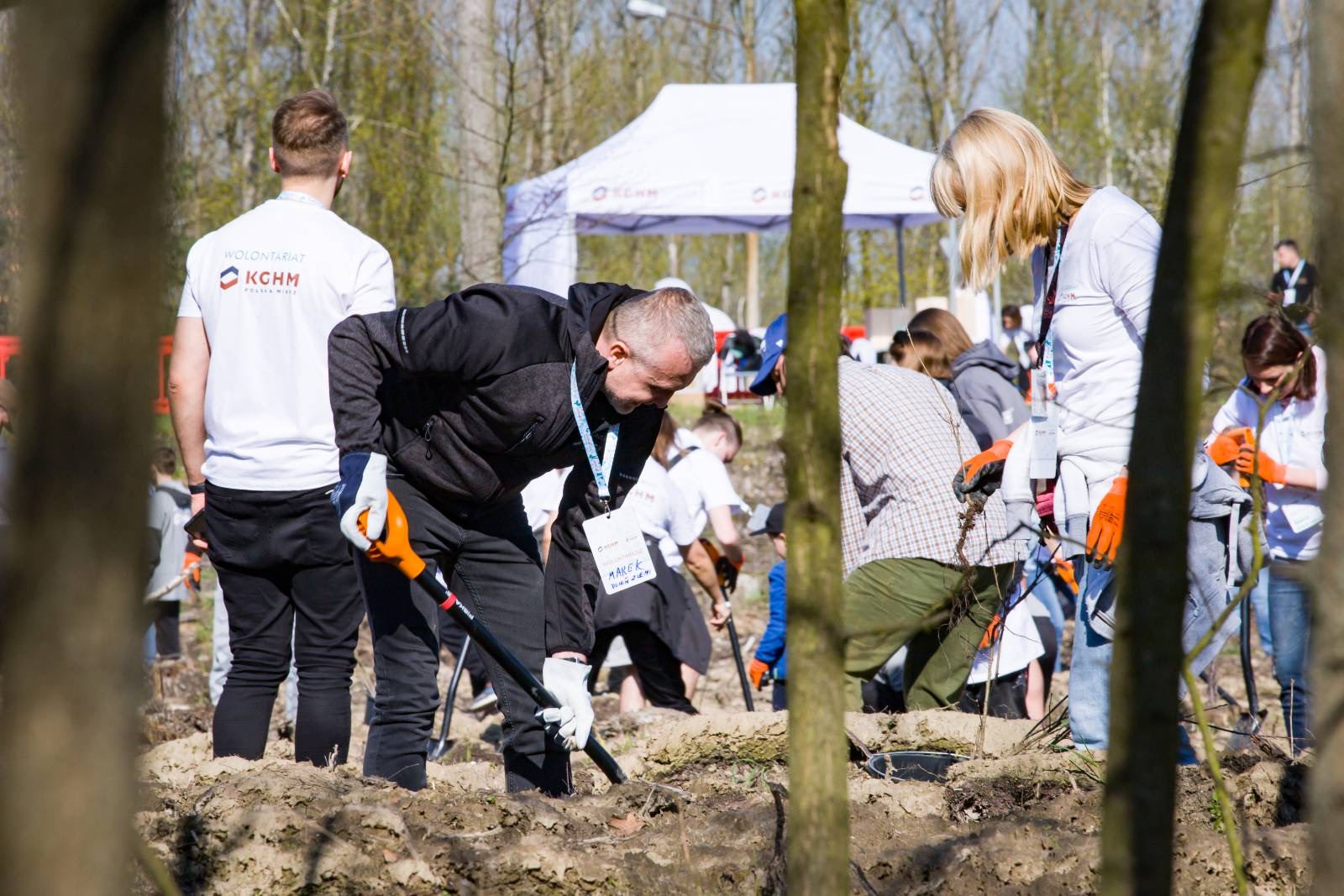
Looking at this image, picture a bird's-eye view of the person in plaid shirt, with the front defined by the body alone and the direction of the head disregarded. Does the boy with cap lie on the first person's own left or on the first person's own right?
on the first person's own right

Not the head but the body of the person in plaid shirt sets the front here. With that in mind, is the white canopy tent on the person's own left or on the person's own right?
on the person's own right

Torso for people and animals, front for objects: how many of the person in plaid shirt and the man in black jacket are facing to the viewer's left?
1

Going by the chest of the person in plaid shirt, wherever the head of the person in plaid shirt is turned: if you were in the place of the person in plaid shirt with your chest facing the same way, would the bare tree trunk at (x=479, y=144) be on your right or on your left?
on your right

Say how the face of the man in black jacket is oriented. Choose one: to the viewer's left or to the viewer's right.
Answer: to the viewer's right

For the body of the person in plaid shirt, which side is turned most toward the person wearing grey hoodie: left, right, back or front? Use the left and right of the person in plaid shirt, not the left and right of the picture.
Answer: right

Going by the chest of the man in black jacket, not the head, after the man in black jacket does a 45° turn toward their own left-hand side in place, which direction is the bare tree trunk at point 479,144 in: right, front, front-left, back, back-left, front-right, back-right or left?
left

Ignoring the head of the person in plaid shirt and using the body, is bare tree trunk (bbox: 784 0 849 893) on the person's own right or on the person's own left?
on the person's own left

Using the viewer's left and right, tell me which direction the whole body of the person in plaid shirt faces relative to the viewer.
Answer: facing to the left of the viewer

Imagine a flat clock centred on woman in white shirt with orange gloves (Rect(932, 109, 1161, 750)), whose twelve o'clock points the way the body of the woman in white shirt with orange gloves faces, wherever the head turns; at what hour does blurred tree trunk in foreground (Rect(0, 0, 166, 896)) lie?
The blurred tree trunk in foreground is roughly at 11 o'clock from the woman in white shirt with orange gloves.

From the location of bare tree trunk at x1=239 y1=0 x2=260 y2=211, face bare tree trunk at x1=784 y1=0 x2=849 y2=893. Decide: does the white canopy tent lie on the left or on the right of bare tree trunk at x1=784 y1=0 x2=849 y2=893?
left
